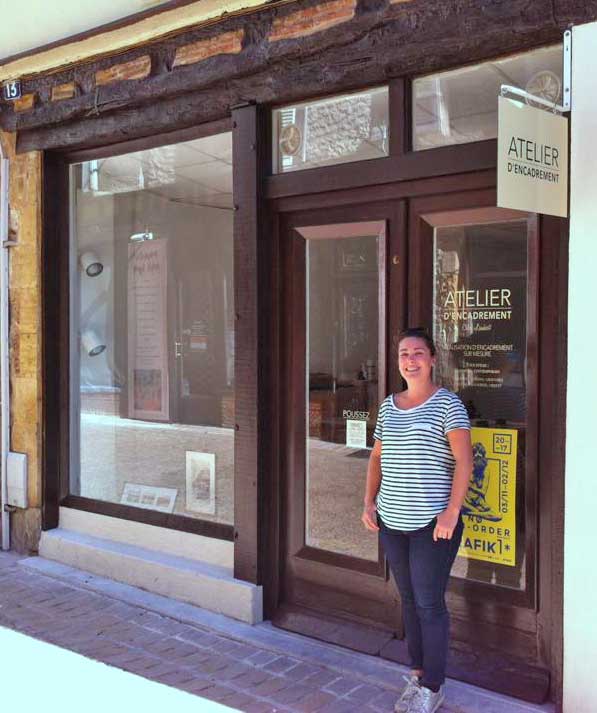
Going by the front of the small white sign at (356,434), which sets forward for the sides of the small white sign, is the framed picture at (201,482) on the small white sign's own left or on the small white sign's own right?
on the small white sign's own right

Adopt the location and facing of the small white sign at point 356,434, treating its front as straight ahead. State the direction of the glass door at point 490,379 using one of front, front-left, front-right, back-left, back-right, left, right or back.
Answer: front-left

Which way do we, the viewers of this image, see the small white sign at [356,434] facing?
facing the viewer

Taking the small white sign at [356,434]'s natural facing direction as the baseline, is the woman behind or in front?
in front

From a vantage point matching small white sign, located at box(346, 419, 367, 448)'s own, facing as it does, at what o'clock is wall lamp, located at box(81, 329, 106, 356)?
The wall lamp is roughly at 4 o'clock from the small white sign.

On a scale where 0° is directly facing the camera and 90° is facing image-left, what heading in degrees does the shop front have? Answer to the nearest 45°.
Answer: approximately 45°

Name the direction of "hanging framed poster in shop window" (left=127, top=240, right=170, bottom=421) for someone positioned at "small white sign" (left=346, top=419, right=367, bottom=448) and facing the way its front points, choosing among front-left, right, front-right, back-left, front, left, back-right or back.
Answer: back-right
